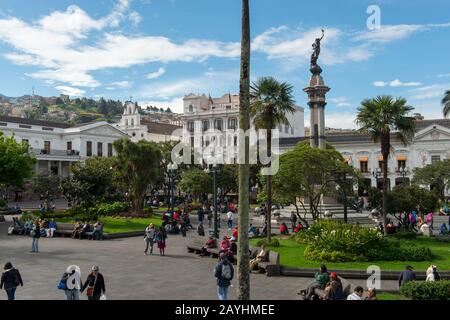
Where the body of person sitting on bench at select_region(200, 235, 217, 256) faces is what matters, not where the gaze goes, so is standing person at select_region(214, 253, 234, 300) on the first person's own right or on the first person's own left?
on the first person's own left

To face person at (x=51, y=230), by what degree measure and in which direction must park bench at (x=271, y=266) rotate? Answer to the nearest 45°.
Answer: approximately 90° to its right

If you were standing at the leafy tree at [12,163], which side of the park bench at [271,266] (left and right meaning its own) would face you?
right

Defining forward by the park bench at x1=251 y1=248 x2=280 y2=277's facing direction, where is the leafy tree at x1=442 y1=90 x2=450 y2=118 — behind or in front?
behind

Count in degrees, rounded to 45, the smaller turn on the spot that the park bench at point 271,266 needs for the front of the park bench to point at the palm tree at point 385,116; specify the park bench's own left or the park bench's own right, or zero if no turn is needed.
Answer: approximately 180°

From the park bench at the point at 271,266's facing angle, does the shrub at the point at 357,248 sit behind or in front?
behind
